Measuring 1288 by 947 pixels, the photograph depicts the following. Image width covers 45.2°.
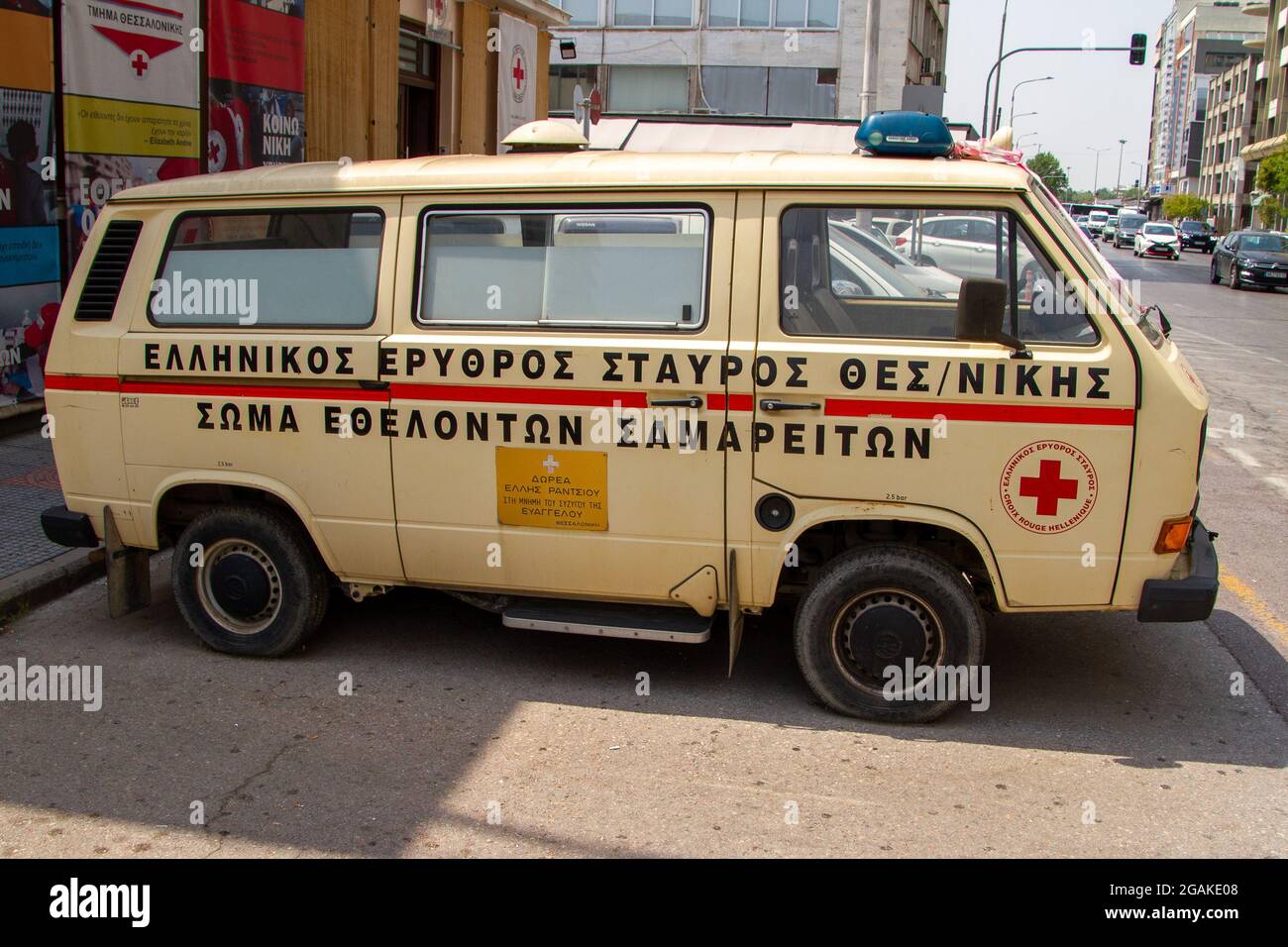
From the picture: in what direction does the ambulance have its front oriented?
to the viewer's right

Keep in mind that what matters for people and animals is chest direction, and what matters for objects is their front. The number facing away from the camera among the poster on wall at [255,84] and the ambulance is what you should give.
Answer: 0

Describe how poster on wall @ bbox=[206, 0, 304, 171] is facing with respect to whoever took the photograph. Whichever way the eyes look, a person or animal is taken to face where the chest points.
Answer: facing the viewer and to the right of the viewer

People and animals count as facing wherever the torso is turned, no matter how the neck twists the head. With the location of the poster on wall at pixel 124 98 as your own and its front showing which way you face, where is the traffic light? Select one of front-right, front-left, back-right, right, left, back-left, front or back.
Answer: left

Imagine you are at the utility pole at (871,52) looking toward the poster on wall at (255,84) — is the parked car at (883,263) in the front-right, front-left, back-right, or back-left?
front-left

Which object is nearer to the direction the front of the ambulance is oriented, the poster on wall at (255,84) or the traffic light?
the traffic light

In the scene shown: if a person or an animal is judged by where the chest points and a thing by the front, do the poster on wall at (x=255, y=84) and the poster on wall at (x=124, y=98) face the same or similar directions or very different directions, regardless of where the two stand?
same or similar directions

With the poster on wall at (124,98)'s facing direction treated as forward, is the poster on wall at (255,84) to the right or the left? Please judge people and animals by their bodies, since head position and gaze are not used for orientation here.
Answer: on its left

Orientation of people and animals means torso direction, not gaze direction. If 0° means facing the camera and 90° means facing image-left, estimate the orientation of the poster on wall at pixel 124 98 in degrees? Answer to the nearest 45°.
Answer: approximately 315°

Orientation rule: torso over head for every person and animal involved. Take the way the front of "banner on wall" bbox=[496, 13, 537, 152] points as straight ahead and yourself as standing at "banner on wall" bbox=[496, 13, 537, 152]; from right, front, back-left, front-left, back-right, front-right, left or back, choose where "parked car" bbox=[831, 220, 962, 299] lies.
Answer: front-right

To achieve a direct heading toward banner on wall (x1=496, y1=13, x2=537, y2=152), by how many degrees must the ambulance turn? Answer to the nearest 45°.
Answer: approximately 90° to its left
